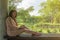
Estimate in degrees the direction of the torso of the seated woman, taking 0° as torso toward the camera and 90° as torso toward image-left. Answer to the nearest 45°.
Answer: approximately 270°
